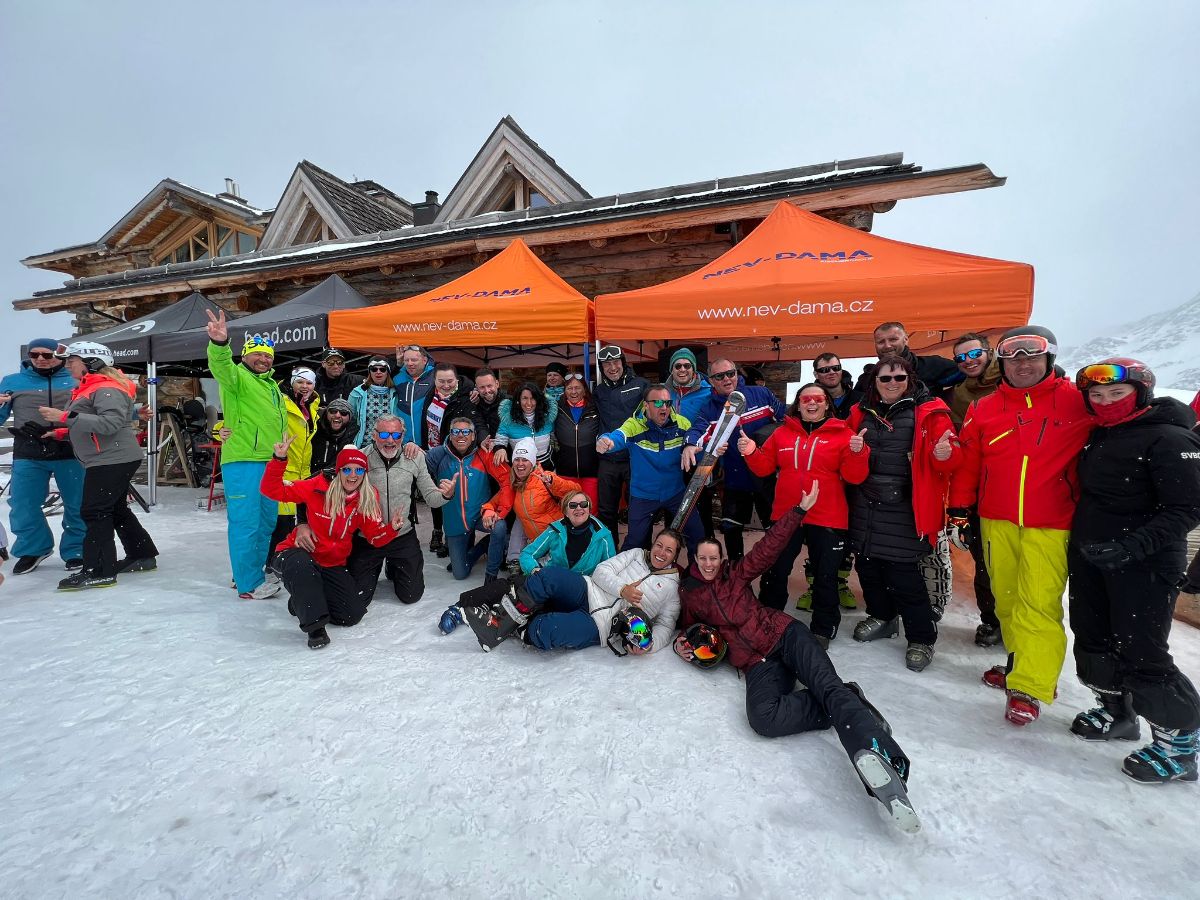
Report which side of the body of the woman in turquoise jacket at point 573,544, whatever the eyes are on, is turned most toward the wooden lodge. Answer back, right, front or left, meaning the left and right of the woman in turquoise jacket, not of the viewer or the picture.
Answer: back

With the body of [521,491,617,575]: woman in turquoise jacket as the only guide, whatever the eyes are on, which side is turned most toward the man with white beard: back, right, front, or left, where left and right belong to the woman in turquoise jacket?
right

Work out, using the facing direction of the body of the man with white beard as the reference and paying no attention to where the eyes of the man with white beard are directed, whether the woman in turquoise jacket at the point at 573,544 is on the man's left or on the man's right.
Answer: on the man's left

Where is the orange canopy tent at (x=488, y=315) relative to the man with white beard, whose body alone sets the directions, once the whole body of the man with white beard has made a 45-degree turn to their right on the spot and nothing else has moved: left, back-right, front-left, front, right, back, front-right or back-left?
back

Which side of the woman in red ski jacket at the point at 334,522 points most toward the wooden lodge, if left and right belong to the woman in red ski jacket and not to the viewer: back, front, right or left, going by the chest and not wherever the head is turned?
back

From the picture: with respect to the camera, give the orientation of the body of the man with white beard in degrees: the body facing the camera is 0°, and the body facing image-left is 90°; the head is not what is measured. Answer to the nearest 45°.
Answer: approximately 0°

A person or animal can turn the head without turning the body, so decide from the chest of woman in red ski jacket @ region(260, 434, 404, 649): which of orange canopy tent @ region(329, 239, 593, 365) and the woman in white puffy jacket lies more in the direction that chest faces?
the woman in white puffy jacket
